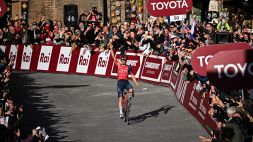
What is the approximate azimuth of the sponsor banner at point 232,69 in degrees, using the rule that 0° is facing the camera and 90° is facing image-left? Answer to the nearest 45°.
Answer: approximately 0°

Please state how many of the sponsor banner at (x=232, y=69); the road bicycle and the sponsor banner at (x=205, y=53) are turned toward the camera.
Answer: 3

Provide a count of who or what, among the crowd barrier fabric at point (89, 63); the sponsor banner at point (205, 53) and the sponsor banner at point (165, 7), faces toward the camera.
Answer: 3

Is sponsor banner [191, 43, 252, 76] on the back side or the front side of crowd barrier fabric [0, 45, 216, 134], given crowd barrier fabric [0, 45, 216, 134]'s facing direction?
on the front side

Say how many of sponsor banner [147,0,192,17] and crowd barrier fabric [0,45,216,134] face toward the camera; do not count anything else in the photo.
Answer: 2

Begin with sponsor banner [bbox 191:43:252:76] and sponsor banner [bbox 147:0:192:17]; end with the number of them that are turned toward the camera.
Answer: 2
